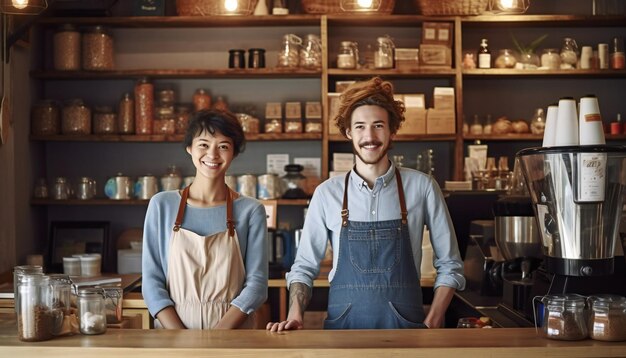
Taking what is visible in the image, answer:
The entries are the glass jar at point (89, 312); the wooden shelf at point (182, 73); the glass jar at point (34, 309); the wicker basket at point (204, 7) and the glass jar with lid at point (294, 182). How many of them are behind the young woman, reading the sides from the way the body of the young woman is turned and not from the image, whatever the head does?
3

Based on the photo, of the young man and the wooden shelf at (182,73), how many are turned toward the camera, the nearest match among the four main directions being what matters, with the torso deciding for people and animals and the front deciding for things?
2

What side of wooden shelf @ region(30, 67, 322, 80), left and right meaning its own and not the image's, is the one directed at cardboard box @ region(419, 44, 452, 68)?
left
